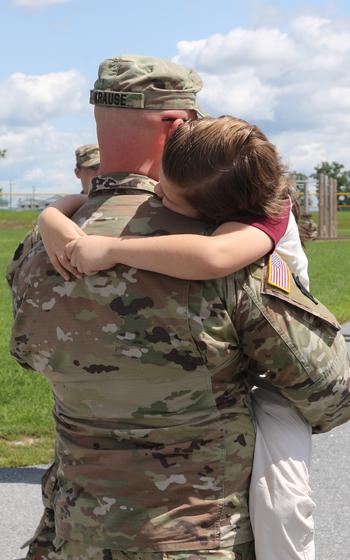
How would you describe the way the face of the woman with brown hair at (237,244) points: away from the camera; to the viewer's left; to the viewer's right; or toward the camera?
to the viewer's left

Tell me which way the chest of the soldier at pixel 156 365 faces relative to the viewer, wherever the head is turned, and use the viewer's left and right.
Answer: facing away from the viewer and to the right of the viewer

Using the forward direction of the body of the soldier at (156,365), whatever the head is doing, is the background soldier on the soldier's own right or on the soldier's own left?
on the soldier's own left

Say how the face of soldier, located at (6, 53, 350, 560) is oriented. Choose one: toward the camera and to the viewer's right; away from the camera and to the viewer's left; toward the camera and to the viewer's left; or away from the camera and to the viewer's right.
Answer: away from the camera and to the viewer's right
